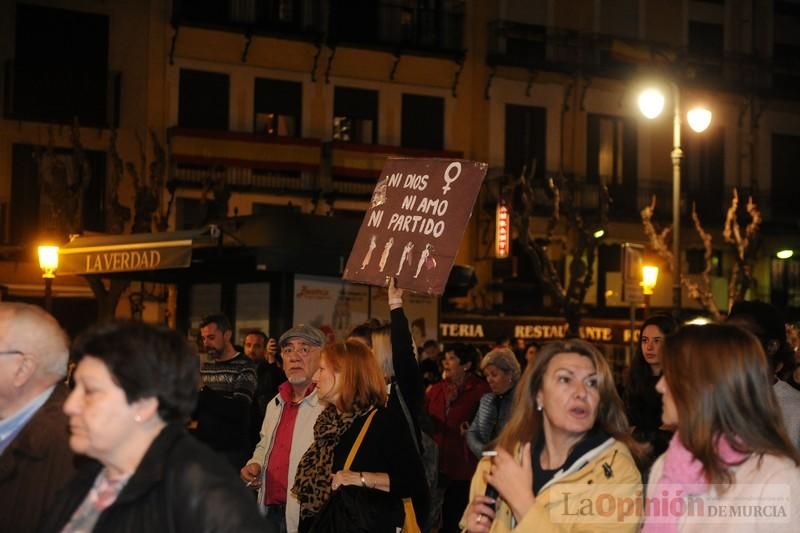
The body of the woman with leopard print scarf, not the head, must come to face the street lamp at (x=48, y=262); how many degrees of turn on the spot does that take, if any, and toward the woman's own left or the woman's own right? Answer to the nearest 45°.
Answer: approximately 90° to the woman's own right

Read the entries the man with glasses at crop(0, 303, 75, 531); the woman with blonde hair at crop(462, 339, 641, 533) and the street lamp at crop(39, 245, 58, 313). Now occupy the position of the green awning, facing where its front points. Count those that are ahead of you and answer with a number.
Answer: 2

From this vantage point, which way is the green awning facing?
toward the camera

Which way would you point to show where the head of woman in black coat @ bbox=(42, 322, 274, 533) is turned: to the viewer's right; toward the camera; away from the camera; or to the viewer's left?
to the viewer's left

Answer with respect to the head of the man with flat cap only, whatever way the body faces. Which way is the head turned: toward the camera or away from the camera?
toward the camera

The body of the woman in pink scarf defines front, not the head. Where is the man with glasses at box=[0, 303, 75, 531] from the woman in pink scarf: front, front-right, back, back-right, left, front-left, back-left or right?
front

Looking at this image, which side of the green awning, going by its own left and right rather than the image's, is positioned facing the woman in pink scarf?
front

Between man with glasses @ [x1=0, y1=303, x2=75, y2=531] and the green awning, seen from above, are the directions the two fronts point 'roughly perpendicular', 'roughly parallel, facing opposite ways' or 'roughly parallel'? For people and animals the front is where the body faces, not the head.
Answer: roughly perpendicular

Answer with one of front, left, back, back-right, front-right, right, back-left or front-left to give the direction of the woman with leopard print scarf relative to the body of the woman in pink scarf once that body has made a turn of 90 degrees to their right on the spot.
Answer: front-left

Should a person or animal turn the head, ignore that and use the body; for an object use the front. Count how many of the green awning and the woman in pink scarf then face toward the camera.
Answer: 1

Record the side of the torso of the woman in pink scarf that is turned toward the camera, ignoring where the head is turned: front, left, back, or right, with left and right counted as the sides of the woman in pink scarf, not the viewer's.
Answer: left
